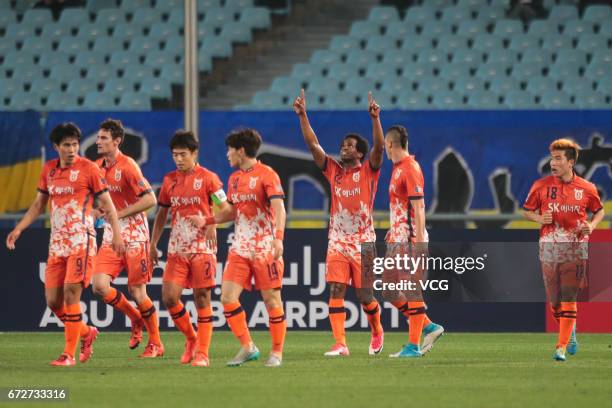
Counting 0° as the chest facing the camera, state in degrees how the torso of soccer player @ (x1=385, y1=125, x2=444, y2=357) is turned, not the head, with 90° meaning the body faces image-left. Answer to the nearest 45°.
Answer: approximately 90°

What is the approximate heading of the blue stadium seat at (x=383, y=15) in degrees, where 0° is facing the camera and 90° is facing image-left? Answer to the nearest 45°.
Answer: approximately 0°

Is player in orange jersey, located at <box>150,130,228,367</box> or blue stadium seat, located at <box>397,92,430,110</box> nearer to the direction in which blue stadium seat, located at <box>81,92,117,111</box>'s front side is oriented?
the player in orange jersey

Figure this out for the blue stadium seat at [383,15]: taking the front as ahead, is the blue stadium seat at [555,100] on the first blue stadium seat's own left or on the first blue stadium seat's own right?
on the first blue stadium seat's own left

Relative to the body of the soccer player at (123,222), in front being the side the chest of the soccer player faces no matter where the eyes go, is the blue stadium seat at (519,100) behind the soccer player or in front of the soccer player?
behind

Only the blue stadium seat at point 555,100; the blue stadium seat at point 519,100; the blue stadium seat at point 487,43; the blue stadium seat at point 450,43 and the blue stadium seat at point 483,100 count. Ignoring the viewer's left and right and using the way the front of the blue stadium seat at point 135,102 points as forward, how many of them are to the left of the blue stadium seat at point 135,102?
5

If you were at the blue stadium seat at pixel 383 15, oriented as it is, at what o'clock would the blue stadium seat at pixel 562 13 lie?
the blue stadium seat at pixel 562 13 is roughly at 9 o'clock from the blue stadium seat at pixel 383 15.

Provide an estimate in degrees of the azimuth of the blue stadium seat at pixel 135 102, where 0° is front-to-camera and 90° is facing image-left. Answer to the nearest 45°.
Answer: approximately 0°

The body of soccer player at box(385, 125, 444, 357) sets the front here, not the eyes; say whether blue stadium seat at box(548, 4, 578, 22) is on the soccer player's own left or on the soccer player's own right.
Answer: on the soccer player's own right

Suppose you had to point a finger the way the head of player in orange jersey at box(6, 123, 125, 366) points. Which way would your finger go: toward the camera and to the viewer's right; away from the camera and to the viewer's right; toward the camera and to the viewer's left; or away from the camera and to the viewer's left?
toward the camera and to the viewer's right

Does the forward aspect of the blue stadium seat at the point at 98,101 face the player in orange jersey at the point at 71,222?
yes
